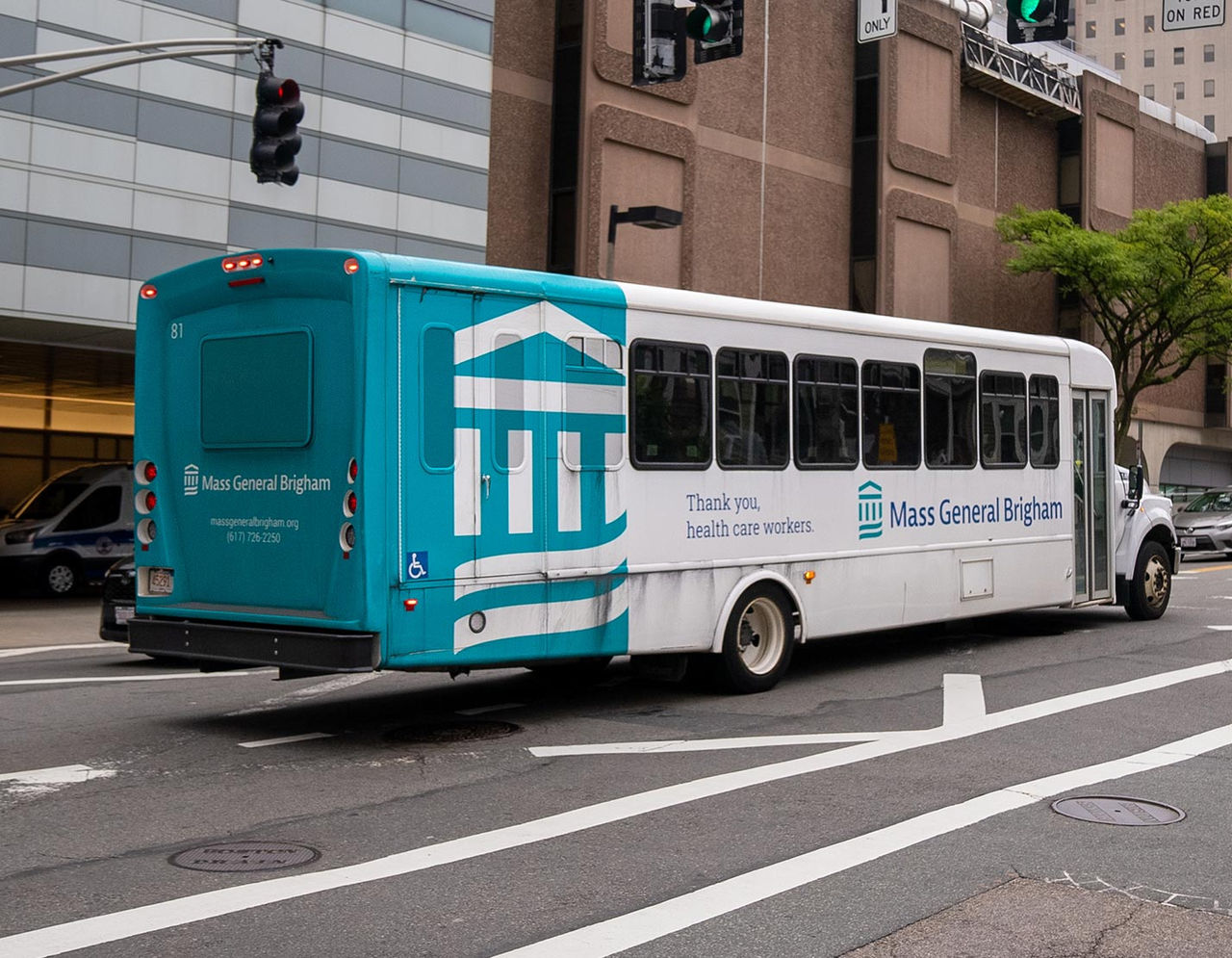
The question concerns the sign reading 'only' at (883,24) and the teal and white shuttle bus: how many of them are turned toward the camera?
1

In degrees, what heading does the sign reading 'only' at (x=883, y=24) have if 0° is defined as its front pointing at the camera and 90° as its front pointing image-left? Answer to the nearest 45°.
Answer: approximately 0°

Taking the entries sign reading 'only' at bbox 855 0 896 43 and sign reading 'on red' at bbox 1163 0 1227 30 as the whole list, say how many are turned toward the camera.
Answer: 2

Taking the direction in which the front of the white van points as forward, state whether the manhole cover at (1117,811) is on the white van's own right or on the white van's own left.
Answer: on the white van's own left

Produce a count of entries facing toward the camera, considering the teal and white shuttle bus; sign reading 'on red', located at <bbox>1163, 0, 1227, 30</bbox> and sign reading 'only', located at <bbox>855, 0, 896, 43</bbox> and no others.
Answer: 2

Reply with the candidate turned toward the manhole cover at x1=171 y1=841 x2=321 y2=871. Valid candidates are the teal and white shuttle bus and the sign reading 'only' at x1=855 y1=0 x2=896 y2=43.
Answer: the sign reading 'only'

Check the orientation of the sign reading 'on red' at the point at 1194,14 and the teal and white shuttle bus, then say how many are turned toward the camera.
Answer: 1

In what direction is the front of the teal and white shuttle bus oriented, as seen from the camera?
facing away from the viewer and to the right of the viewer

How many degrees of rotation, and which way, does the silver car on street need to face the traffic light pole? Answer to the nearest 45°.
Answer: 0° — it already faces it

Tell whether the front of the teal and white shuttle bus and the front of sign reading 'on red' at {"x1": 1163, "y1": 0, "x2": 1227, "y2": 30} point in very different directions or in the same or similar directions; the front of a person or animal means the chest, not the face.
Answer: very different directions
